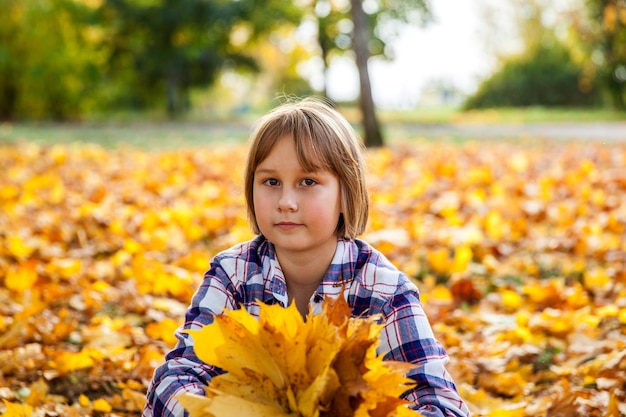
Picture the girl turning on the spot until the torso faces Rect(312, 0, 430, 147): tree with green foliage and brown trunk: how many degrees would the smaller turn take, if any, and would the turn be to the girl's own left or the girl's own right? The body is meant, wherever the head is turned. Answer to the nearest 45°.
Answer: approximately 180°

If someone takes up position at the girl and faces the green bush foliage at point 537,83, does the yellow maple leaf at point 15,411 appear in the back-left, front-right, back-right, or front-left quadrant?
back-left

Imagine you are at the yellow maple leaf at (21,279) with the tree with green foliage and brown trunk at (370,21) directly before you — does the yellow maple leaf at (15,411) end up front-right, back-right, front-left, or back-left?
back-right

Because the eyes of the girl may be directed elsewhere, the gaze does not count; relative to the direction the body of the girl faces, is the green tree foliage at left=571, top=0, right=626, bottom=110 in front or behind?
behind

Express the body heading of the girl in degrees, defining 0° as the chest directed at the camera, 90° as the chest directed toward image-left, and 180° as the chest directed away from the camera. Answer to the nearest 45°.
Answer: approximately 0°

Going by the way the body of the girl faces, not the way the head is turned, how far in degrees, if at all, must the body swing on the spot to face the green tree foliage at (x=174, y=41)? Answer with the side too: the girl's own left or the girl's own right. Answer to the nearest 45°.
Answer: approximately 180°

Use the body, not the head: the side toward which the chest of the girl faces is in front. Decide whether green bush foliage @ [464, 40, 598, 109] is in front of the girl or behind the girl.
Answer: behind

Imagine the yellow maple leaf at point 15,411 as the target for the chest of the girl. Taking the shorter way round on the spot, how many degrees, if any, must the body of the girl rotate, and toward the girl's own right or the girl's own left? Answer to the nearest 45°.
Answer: approximately 90° to the girl's own right

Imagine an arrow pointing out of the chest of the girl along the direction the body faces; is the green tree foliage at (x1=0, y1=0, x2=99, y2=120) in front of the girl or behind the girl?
behind
